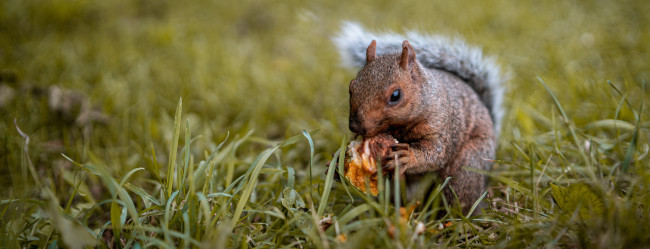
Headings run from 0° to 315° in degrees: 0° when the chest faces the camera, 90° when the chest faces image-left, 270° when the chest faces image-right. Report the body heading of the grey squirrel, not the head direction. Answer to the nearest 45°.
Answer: approximately 45°

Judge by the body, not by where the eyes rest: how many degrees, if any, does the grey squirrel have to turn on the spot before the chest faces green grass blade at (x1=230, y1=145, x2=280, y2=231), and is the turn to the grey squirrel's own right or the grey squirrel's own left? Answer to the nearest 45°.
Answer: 0° — it already faces it

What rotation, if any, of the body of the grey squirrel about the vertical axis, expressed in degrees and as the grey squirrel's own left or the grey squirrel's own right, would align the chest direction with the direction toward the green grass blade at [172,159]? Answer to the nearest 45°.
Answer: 0° — it already faces it
